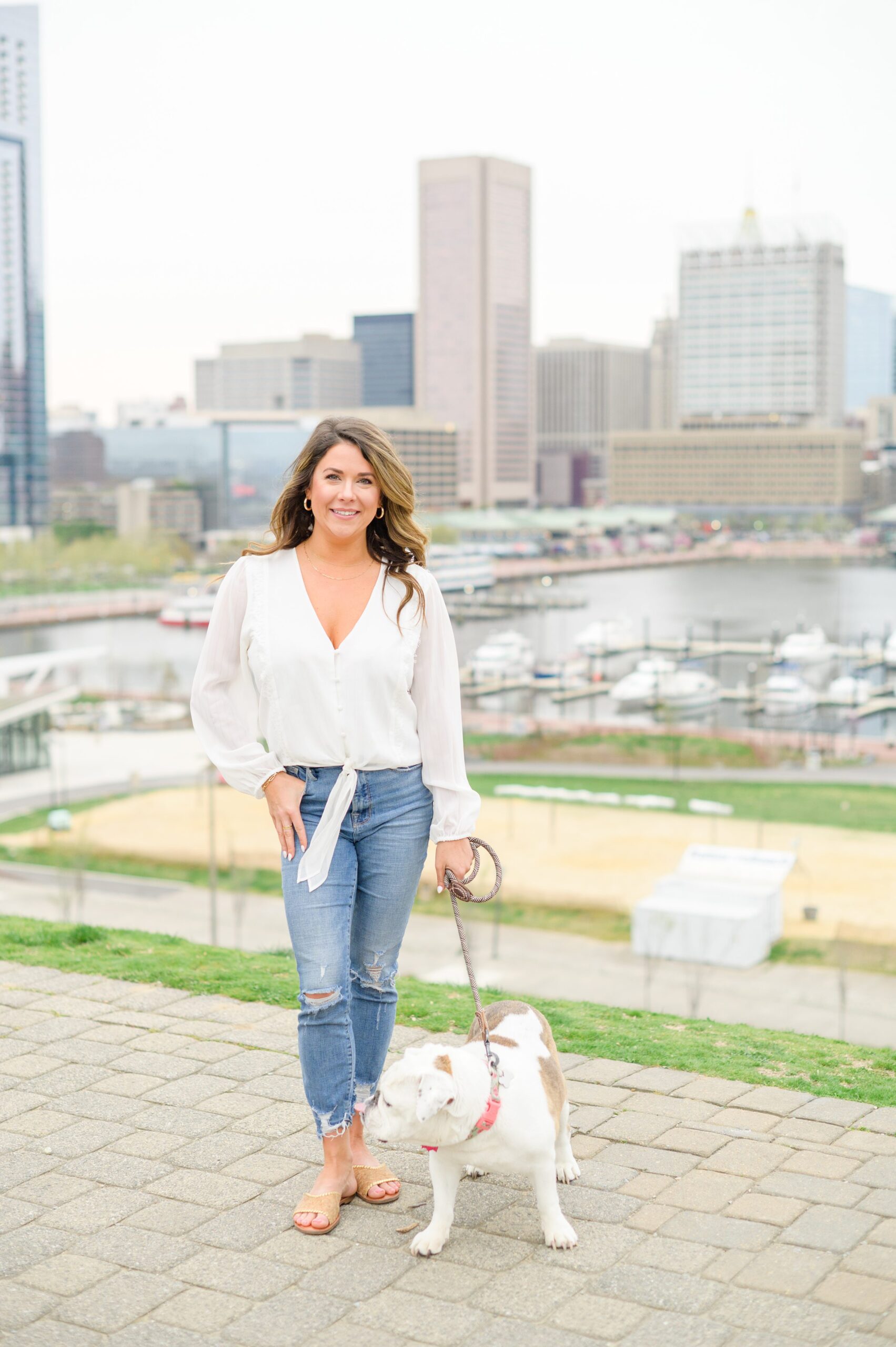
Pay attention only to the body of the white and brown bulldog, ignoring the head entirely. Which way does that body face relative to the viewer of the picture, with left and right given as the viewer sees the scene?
facing the viewer and to the left of the viewer

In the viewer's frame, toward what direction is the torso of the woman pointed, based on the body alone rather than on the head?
toward the camera

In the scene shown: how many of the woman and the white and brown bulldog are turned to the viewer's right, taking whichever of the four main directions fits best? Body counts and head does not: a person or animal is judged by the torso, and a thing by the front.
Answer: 0
